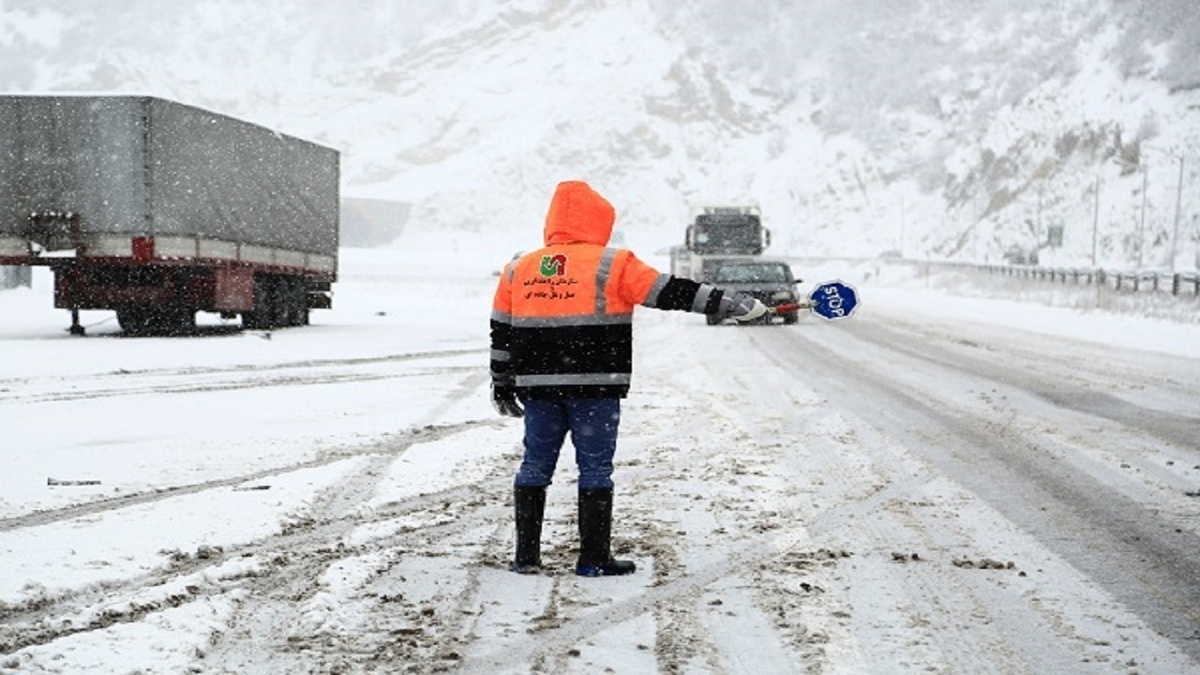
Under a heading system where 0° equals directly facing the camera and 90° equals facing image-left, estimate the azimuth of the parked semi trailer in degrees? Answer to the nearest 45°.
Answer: approximately 45°

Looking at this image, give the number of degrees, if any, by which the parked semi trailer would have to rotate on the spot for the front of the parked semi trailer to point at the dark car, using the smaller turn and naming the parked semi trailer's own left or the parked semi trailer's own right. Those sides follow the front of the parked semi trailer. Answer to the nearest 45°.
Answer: approximately 135° to the parked semi trailer's own left

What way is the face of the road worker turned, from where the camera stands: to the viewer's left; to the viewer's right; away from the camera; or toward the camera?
away from the camera

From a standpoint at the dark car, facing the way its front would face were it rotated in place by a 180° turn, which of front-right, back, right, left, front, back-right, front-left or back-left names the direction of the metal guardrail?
front-right

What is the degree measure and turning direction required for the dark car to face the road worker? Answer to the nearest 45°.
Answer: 0° — it already faces them

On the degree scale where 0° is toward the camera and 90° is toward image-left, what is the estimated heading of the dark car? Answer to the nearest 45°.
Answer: approximately 0°

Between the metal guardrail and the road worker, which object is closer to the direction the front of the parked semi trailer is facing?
the road worker

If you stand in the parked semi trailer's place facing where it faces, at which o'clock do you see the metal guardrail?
The metal guardrail is roughly at 7 o'clock from the parked semi trailer.
